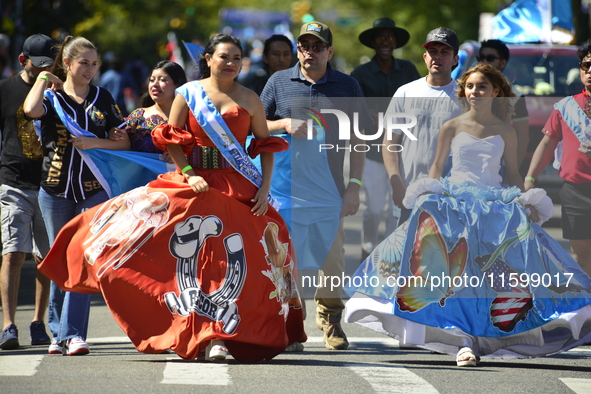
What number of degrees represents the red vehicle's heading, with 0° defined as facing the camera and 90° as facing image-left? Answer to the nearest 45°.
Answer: approximately 0°

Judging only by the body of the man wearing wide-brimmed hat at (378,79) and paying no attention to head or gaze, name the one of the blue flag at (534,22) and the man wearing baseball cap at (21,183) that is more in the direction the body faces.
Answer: the man wearing baseball cap

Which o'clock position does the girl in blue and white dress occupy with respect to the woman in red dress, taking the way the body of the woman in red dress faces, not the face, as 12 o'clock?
The girl in blue and white dress is roughly at 9 o'clock from the woman in red dress.

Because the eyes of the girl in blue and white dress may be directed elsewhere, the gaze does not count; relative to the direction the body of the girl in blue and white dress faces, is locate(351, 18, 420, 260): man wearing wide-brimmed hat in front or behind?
behind

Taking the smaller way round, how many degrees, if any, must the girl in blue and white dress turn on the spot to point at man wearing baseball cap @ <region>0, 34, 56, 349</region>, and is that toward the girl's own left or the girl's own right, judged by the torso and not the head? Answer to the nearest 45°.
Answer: approximately 90° to the girl's own right

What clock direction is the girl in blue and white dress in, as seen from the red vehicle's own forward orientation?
The girl in blue and white dress is roughly at 12 o'clock from the red vehicle.

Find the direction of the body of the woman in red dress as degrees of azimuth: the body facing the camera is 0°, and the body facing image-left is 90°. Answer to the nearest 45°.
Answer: approximately 0°
